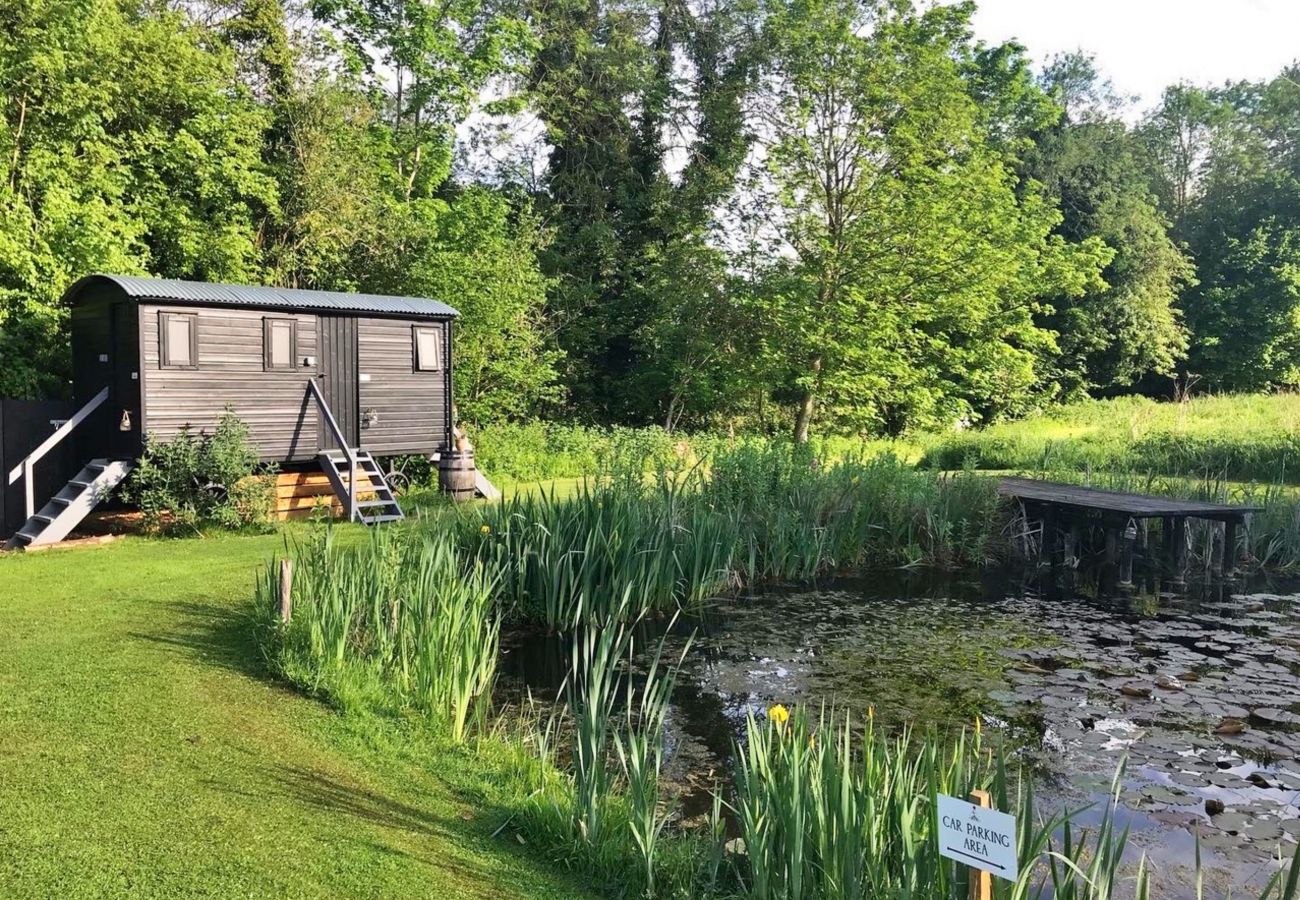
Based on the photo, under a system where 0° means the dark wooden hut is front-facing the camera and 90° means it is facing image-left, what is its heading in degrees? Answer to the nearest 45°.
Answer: approximately 315°

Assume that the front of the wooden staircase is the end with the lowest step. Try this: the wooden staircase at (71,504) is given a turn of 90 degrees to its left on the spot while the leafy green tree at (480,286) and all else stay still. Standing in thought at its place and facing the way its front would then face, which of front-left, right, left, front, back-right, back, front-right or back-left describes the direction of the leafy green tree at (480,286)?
left

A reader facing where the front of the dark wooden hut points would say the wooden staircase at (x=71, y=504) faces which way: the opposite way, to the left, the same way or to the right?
to the right

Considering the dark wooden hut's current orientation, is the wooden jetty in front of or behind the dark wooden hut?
in front

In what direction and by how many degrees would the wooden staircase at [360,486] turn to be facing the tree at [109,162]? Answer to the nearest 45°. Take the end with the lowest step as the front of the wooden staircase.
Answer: approximately 180°

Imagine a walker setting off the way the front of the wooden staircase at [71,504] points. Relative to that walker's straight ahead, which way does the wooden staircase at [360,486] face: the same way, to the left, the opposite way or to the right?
to the left

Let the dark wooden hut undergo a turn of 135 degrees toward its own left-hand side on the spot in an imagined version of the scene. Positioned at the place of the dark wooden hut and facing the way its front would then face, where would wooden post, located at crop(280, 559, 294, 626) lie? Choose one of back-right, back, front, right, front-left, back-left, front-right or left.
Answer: back

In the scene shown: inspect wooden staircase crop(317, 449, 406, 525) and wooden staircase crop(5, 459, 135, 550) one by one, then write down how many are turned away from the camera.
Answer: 0

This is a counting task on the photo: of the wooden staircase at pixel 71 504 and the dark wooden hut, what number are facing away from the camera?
0

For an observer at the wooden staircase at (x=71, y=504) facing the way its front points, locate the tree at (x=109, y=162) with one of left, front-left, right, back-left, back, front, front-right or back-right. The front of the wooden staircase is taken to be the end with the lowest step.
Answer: back-right

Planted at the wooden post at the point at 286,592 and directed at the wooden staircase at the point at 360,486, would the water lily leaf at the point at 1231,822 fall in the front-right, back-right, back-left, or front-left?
back-right
